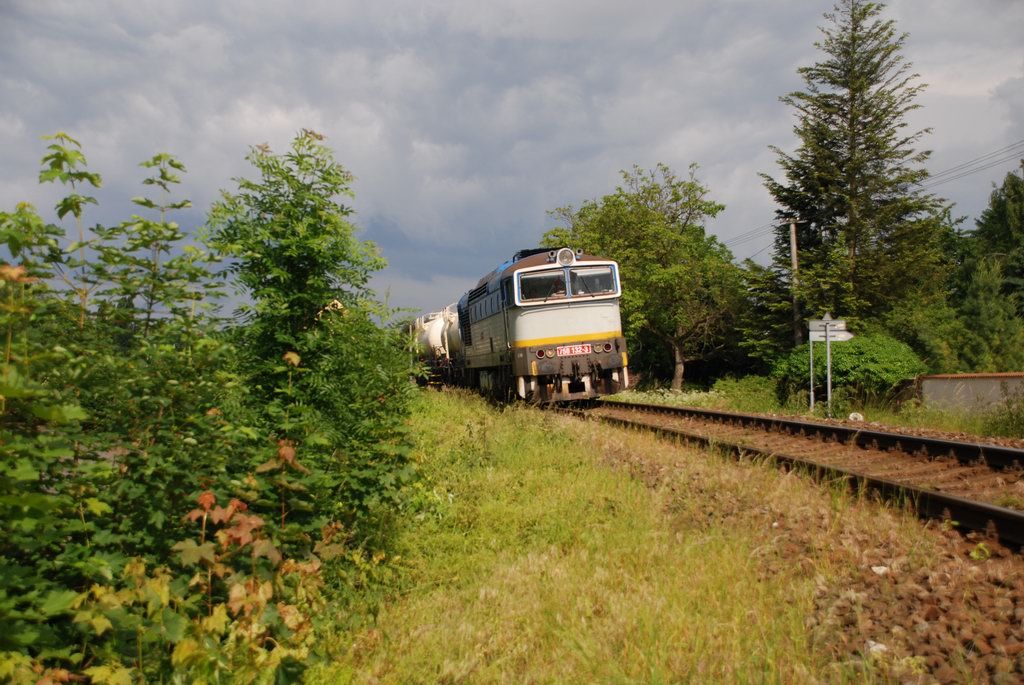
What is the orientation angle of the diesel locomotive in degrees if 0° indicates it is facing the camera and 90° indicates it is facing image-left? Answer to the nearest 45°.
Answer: approximately 315°

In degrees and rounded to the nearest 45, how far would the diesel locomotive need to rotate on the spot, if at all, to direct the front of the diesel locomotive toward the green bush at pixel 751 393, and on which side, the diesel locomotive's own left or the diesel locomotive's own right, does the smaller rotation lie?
approximately 90° to the diesel locomotive's own left

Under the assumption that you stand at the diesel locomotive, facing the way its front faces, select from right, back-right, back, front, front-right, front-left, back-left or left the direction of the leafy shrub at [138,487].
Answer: front-right

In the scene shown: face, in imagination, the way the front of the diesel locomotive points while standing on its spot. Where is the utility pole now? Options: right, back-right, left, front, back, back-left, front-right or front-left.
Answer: left

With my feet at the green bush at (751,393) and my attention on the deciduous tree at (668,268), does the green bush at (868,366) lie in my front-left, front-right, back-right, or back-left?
back-right

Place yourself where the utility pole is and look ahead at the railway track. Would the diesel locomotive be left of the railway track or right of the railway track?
right

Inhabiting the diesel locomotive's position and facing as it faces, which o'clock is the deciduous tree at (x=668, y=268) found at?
The deciduous tree is roughly at 8 o'clock from the diesel locomotive.

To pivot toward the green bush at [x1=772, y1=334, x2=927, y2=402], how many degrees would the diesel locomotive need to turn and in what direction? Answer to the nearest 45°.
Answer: approximately 45° to its left
